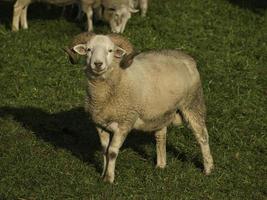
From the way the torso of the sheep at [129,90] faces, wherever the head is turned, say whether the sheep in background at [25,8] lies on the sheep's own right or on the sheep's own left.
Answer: on the sheep's own right

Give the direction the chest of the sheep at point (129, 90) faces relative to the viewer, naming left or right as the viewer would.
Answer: facing the viewer and to the left of the viewer

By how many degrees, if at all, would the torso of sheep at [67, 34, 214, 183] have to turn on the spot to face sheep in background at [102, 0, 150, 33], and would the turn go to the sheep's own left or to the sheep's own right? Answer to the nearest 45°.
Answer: approximately 135° to the sheep's own right
